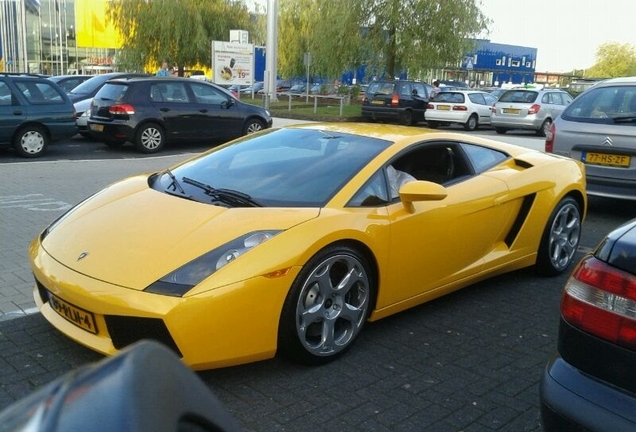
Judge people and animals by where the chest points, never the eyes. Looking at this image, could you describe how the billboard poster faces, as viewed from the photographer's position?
facing the viewer

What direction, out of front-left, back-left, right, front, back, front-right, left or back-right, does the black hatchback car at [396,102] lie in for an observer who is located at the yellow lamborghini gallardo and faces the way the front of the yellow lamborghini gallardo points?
back-right

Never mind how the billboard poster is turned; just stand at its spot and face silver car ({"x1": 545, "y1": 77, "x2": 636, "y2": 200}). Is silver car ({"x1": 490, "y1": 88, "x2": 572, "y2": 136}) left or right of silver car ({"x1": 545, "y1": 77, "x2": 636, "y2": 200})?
left

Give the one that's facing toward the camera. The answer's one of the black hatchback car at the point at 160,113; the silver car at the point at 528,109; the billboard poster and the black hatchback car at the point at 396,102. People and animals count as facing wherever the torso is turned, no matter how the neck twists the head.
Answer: the billboard poster

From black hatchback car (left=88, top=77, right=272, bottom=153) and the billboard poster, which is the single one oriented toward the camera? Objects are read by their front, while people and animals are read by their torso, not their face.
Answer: the billboard poster

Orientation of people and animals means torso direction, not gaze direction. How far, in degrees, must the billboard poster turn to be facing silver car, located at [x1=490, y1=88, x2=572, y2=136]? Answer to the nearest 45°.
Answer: approximately 45° to its left

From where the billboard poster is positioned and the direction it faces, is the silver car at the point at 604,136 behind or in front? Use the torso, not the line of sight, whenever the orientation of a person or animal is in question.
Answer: in front

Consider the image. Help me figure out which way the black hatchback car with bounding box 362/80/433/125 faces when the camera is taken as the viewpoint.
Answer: facing away from the viewer and to the right of the viewer

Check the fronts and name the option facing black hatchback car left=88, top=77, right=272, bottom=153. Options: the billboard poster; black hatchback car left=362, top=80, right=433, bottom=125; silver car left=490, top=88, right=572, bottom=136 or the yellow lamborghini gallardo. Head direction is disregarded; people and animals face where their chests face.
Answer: the billboard poster

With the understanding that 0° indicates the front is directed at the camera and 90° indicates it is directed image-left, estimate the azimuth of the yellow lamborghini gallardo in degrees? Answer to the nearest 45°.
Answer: approximately 45°

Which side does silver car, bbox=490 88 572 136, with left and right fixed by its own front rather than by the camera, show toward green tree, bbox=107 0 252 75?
left

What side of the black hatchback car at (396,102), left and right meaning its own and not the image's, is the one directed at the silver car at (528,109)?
right

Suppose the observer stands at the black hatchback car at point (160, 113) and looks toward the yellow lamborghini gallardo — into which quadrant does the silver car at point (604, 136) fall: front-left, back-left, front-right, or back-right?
front-left

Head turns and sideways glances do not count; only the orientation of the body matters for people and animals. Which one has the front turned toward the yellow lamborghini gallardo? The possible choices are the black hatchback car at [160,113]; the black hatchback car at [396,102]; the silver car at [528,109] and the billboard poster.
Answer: the billboard poster

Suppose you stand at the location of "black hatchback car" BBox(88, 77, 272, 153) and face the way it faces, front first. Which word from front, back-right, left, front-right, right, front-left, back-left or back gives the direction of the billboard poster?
front-left

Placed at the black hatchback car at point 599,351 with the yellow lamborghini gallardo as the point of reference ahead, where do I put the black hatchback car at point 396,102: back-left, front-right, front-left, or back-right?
front-right

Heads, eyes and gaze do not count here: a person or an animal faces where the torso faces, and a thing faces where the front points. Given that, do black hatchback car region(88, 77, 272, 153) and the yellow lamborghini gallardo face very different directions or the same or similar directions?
very different directions

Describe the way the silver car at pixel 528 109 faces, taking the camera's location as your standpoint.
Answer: facing away from the viewer and to the right of the viewer
